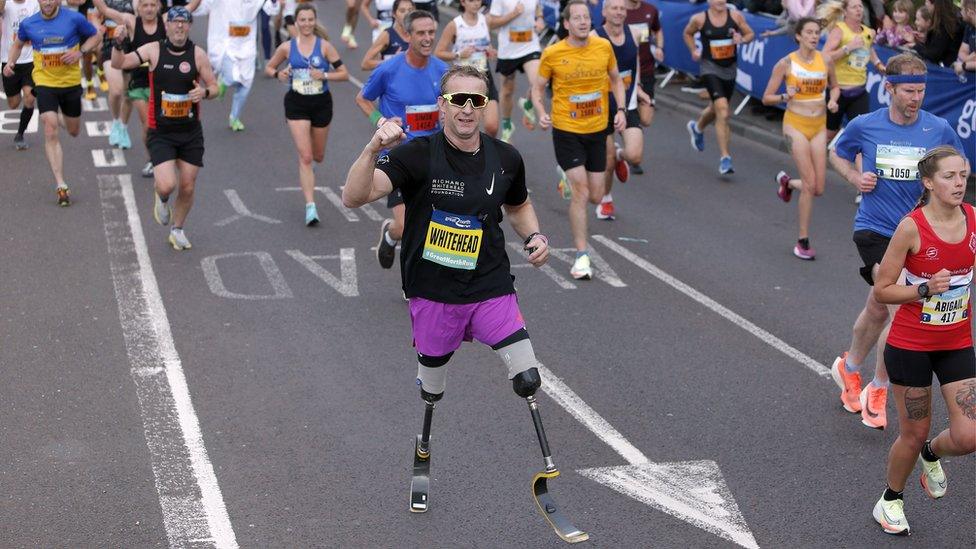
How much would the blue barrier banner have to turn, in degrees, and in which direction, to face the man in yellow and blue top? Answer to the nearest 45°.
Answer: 0° — it already faces them

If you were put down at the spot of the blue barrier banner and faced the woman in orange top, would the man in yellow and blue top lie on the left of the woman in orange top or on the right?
right

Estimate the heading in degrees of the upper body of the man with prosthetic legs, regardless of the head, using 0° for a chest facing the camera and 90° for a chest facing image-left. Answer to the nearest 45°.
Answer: approximately 0°

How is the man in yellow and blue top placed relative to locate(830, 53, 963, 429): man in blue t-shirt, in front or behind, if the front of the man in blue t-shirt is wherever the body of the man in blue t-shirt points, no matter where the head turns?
behind

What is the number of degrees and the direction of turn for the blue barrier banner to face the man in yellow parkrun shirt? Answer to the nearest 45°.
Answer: approximately 45° to its left

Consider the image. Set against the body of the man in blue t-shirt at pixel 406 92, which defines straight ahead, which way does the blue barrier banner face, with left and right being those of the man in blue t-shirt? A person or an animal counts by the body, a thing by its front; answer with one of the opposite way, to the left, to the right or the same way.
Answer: to the right

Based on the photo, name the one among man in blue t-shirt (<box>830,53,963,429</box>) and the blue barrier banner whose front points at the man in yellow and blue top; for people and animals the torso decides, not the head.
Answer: the blue barrier banner

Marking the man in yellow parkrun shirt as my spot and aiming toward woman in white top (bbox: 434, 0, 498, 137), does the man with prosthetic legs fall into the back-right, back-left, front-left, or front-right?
back-left

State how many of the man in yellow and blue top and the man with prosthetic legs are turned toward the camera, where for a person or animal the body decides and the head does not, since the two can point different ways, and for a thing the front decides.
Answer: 2

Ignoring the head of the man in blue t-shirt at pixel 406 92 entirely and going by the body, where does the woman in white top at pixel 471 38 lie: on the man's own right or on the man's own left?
on the man's own left

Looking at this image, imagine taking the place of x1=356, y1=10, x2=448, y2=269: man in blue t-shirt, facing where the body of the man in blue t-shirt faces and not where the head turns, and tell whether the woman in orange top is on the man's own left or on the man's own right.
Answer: on the man's own left

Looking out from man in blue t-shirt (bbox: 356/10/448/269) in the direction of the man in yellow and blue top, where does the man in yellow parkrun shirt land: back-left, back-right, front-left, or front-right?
back-right

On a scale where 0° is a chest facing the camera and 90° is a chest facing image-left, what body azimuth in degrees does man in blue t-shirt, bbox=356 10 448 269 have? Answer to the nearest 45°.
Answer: approximately 315°
